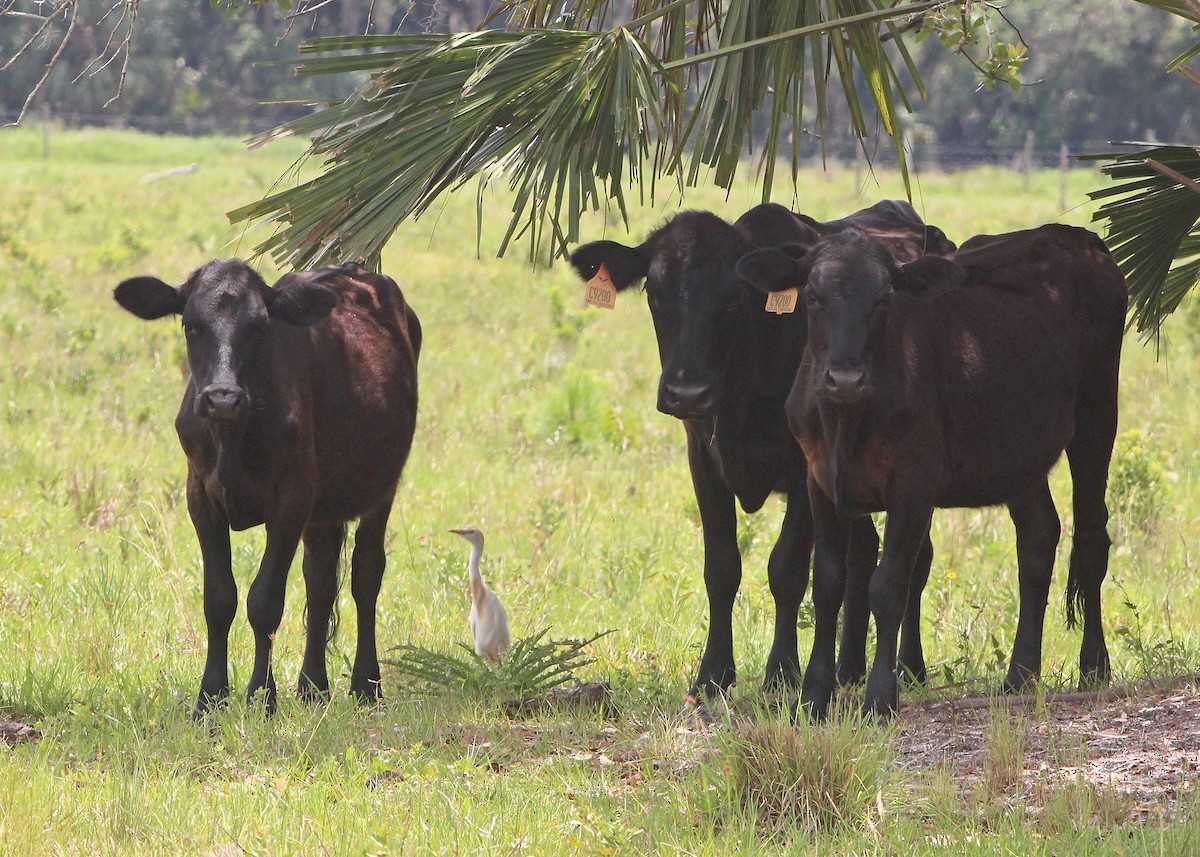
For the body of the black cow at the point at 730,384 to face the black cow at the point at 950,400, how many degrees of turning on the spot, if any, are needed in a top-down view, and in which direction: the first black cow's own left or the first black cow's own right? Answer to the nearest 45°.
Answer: approximately 90° to the first black cow's own left

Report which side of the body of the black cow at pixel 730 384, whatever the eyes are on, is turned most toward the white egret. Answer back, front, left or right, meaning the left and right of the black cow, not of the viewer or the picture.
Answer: right

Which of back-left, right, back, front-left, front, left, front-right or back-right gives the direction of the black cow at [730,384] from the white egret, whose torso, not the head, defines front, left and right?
back-left

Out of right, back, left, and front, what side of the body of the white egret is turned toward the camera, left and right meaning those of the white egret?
left

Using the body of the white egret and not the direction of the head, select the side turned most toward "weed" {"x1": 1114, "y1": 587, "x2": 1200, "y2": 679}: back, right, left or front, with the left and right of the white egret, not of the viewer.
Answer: back

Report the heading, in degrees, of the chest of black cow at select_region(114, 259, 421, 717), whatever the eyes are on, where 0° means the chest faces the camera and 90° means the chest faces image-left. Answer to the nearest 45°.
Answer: approximately 45°

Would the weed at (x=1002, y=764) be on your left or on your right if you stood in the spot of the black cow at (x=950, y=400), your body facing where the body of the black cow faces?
on your left

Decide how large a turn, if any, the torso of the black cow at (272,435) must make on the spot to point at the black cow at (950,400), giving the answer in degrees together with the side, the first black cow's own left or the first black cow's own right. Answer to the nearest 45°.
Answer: approximately 135° to the first black cow's own left

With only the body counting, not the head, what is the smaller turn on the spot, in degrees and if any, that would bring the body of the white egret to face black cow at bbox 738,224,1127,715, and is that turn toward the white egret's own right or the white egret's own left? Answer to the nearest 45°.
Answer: approximately 135° to the white egret's own left
